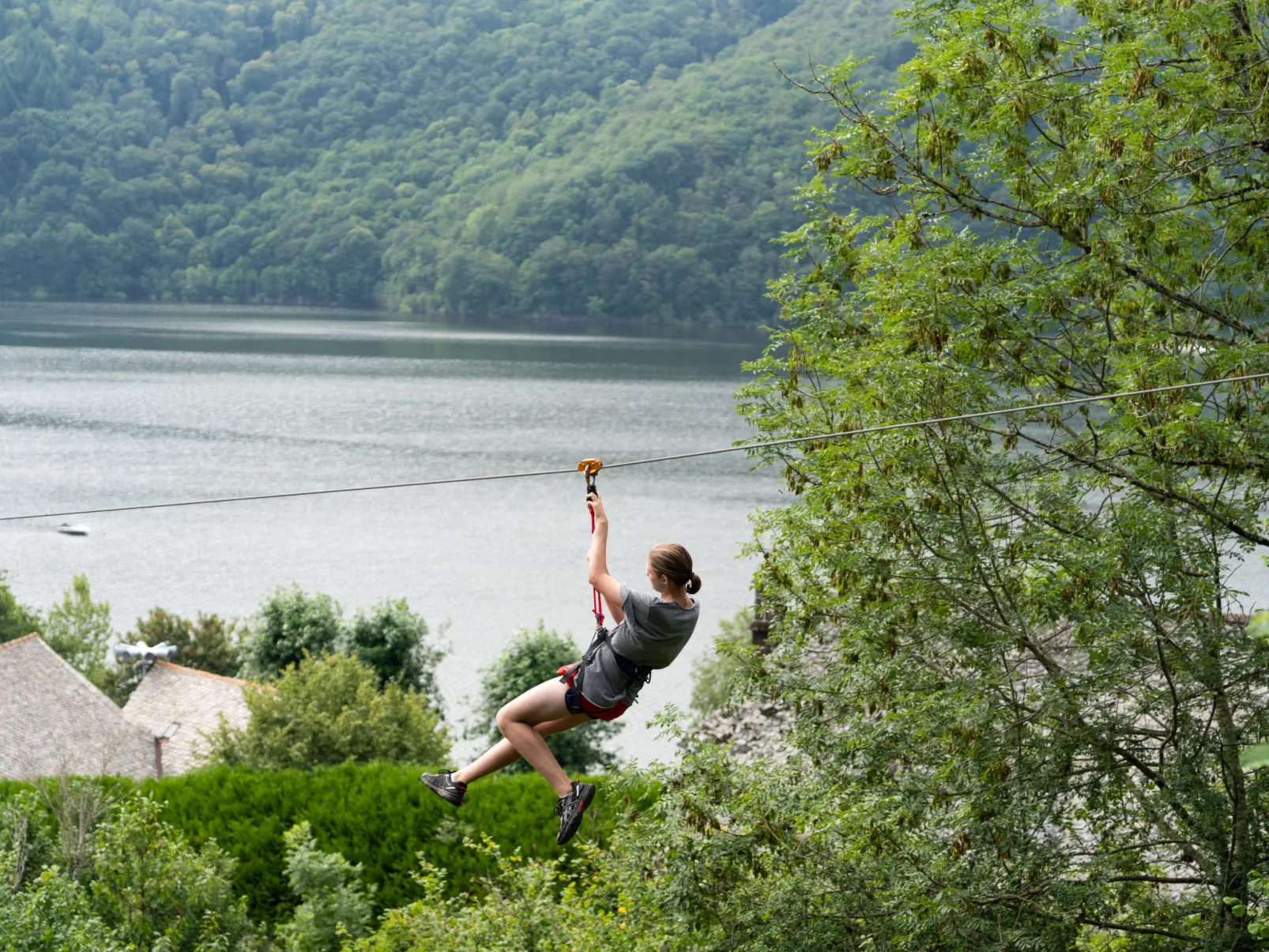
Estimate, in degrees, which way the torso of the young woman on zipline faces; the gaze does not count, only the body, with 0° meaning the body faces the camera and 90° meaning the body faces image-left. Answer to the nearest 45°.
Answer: approximately 135°

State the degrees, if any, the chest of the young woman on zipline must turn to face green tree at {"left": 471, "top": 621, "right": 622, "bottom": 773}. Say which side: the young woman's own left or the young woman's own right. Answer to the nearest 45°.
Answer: approximately 45° to the young woman's own right

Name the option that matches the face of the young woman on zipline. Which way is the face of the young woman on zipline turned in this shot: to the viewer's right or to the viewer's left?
to the viewer's left

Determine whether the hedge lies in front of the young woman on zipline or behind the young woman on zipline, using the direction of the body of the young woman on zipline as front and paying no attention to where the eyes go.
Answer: in front

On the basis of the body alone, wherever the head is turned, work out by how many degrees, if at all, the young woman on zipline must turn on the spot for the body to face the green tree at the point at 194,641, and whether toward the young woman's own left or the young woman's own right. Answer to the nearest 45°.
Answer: approximately 45° to the young woman's own right

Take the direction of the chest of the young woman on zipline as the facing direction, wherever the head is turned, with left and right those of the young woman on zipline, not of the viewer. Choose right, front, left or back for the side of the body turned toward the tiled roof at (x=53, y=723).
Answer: front

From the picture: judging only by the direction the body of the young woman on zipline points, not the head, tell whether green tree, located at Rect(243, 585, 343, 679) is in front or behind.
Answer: in front
